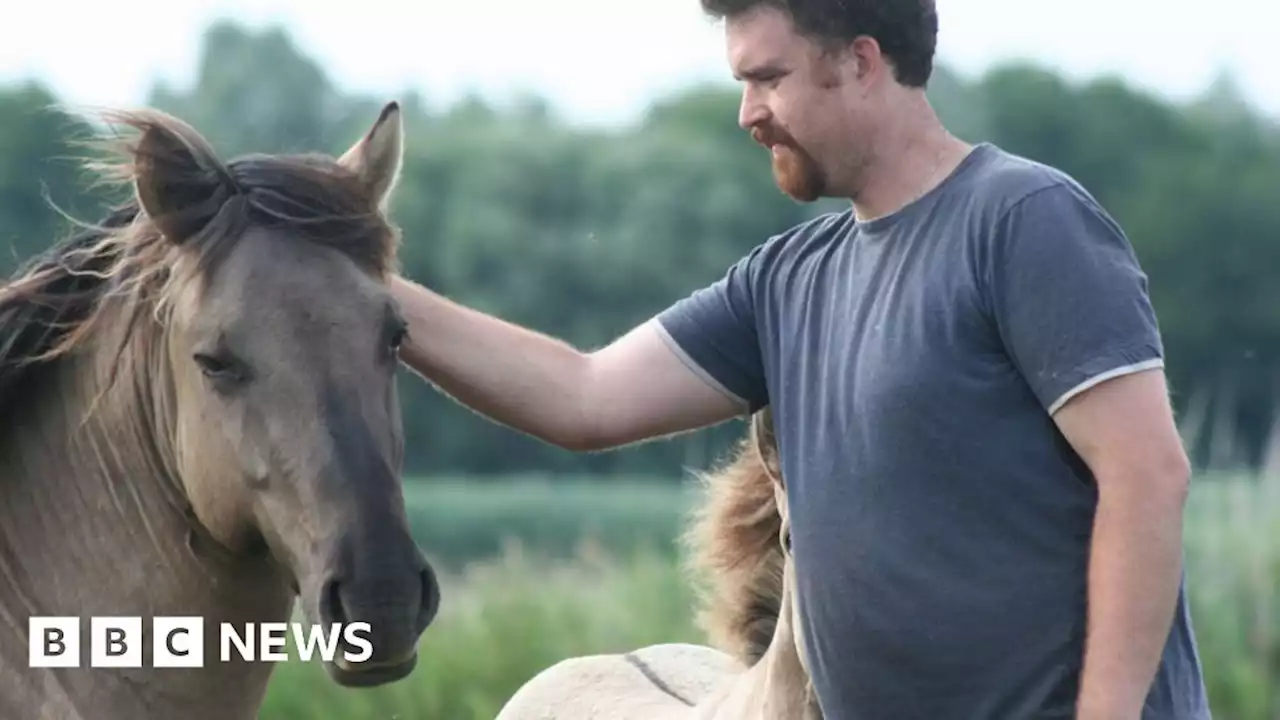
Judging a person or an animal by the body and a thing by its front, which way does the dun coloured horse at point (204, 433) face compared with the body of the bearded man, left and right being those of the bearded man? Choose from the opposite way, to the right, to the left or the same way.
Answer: to the left

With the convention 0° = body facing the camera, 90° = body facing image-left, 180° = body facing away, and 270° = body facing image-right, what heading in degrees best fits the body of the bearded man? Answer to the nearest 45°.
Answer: approximately 45°

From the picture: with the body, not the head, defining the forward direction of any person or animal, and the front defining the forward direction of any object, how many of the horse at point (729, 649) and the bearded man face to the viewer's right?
1

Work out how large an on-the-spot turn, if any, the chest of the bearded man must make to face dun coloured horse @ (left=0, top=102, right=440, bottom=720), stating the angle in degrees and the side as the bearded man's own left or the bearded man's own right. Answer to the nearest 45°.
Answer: approximately 45° to the bearded man's own right

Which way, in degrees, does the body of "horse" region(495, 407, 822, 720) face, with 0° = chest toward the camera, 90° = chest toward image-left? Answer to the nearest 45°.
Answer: approximately 270°

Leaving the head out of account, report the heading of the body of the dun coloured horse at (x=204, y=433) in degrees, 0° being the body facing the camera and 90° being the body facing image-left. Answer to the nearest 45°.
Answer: approximately 315°

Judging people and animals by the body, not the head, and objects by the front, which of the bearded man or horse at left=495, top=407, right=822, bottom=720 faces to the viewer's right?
the horse
